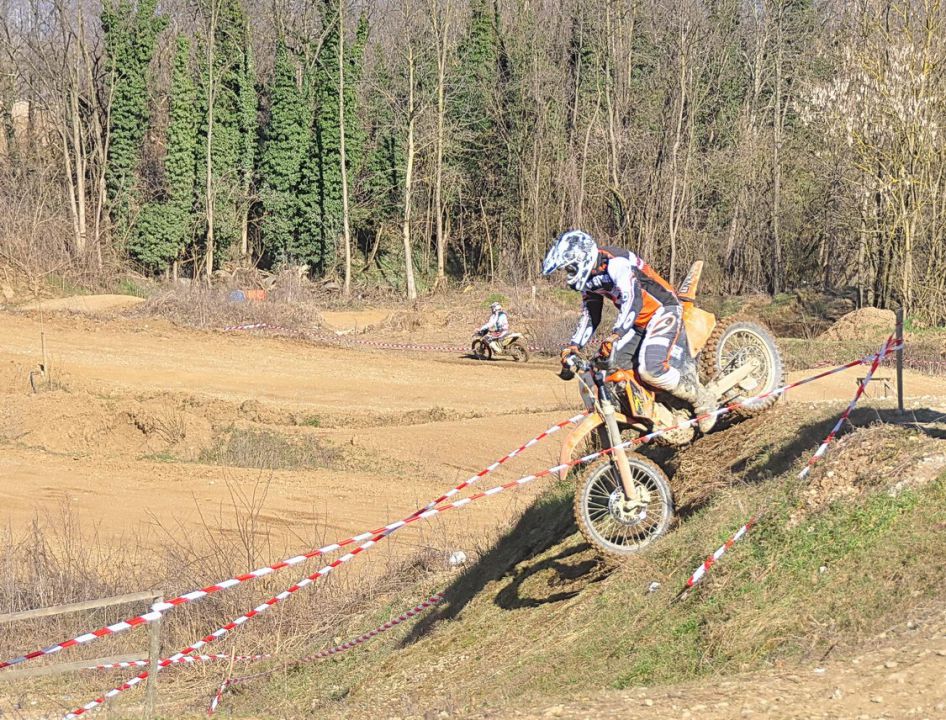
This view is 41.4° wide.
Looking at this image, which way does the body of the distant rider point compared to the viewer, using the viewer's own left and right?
facing the viewer and to the left of the viewer

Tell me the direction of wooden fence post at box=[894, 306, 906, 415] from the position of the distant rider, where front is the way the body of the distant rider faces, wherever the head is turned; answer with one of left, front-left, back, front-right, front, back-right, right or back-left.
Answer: front-left

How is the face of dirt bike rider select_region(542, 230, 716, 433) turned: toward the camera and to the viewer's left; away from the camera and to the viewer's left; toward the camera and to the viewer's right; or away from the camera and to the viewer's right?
toward the camera and to the viewer's left

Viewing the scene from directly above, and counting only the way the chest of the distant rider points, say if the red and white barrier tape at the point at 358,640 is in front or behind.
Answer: in front

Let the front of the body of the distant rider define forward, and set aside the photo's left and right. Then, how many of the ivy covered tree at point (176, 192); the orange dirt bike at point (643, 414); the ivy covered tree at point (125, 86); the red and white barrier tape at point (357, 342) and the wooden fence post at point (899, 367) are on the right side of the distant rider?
3

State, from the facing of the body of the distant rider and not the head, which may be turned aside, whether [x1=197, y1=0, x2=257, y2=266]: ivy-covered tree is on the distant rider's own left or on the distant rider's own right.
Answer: on the distant rider's own right

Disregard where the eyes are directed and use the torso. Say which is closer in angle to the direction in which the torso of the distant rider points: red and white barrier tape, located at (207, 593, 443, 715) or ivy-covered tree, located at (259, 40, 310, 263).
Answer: the red and white barrier tape

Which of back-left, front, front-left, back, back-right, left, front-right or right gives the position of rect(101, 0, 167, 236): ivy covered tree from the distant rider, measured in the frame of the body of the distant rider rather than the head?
right

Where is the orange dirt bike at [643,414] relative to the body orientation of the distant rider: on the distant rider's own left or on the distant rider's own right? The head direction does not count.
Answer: on the distant rider's own left

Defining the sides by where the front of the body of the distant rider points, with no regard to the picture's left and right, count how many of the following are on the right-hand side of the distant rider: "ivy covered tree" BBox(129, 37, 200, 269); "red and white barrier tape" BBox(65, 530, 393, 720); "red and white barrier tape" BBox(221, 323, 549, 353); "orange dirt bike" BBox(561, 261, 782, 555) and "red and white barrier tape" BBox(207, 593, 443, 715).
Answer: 2

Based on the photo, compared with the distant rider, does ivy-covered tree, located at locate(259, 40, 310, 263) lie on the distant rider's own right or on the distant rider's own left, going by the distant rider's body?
on the distant rider's own right

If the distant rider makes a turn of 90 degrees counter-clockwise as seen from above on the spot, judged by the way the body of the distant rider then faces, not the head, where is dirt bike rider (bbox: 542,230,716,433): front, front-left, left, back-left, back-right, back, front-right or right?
front-right

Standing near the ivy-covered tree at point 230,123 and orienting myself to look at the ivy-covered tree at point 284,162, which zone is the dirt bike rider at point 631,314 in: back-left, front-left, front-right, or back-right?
front-right

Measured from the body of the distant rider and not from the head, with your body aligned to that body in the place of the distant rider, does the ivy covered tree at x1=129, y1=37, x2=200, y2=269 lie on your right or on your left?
on your right
